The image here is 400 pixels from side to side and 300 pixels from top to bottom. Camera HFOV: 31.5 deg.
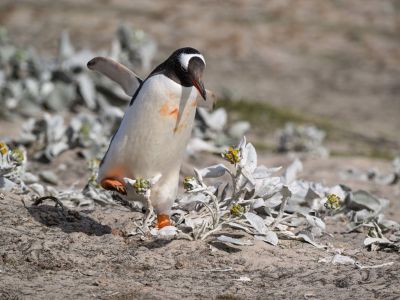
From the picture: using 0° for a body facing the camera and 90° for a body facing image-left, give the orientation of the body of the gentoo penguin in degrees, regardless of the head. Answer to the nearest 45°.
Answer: approximately 315°
